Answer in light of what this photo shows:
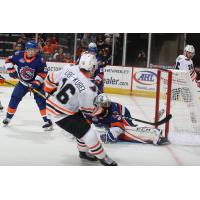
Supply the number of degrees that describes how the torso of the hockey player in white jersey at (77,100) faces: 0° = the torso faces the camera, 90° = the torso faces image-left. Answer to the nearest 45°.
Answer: approximately 225°

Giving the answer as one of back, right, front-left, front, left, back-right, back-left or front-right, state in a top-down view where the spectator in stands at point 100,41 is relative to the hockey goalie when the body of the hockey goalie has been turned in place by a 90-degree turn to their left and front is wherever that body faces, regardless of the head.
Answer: back-left

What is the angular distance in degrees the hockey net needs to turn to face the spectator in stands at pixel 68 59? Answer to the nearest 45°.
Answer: approximately 45° to its right

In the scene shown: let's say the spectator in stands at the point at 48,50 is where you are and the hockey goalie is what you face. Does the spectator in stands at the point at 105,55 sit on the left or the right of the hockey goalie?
left

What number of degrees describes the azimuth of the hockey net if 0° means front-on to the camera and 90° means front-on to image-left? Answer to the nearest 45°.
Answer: approximately 90°

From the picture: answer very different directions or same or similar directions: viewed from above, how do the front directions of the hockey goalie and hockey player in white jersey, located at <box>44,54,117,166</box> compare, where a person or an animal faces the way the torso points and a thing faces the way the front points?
very different directions

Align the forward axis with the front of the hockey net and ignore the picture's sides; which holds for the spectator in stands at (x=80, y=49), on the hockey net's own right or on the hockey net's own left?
on the hockey net's own right

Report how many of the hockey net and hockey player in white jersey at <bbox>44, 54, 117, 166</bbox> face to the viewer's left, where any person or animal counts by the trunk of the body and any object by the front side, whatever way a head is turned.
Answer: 1

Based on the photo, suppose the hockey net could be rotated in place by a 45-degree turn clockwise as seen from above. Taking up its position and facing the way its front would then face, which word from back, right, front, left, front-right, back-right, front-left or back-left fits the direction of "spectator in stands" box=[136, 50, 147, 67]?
front-right

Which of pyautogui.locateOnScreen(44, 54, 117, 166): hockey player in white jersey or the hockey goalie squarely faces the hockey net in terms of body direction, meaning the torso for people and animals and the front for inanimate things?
the hockey player in white jersey

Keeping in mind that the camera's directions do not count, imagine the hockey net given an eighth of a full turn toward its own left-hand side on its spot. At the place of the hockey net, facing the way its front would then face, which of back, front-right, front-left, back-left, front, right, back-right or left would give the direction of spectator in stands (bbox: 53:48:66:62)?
right

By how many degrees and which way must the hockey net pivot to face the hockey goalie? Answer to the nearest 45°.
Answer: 0° — it already faces them

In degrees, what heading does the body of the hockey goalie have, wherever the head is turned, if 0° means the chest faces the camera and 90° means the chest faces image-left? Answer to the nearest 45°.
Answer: approximately 45°
